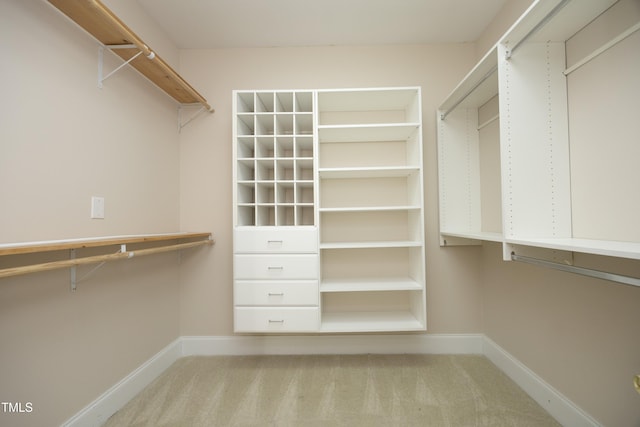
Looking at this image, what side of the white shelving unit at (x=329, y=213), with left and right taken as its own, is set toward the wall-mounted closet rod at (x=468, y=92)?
left

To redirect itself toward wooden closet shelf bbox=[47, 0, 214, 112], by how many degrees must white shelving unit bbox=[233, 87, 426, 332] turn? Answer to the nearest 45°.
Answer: approximately 45° to its right

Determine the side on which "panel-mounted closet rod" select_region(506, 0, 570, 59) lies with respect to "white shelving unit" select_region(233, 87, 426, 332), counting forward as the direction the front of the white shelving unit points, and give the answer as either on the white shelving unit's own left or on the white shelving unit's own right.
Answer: on the white shelving unit's own left

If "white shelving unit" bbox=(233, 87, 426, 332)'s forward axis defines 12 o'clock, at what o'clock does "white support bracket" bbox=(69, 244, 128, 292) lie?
The white support bracket is roughly at 2 o'clock from the white shelving unit.

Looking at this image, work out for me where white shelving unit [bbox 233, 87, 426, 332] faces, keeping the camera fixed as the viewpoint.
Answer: facing the viewer

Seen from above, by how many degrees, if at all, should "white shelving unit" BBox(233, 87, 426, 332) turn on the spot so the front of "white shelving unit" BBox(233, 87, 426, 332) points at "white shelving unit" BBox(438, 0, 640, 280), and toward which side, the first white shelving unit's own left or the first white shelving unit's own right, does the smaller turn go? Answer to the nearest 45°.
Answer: approximately 45° to the first white shelving unit's own left

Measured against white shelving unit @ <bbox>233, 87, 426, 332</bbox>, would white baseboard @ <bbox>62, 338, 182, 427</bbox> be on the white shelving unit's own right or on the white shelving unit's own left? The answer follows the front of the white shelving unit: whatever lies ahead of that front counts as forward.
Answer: on the white shelving unit's own right
